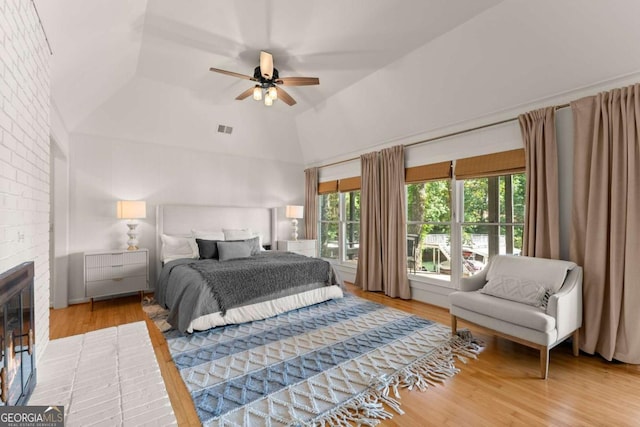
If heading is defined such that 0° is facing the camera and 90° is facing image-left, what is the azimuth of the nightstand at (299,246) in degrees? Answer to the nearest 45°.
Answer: approximately 315°

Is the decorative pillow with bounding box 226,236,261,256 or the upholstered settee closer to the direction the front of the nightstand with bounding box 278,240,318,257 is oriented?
the upholstered settee

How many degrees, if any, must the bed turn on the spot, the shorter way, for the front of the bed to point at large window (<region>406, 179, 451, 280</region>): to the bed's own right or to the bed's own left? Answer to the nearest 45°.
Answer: approximately 45° to the bed's own left

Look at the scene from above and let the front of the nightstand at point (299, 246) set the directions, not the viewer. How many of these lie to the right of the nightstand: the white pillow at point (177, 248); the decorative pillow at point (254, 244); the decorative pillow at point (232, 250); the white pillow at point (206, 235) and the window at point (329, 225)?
4

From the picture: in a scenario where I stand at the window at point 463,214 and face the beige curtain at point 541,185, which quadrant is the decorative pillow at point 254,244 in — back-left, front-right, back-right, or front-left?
back-right

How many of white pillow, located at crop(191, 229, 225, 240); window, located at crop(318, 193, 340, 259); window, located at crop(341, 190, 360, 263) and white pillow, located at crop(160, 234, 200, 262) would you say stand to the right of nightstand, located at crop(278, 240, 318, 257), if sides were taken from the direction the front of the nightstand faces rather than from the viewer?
2

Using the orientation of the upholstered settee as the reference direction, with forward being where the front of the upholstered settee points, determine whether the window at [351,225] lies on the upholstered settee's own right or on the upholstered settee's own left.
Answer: on the upholstered settee's own right

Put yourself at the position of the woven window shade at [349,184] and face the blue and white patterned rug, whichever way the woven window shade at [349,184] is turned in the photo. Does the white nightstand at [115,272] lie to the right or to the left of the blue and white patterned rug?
right

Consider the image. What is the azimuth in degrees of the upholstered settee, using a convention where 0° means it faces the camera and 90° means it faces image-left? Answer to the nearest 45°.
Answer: approximately 45°

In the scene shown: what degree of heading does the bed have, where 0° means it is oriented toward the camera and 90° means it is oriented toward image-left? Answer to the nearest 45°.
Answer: approximately 315°
